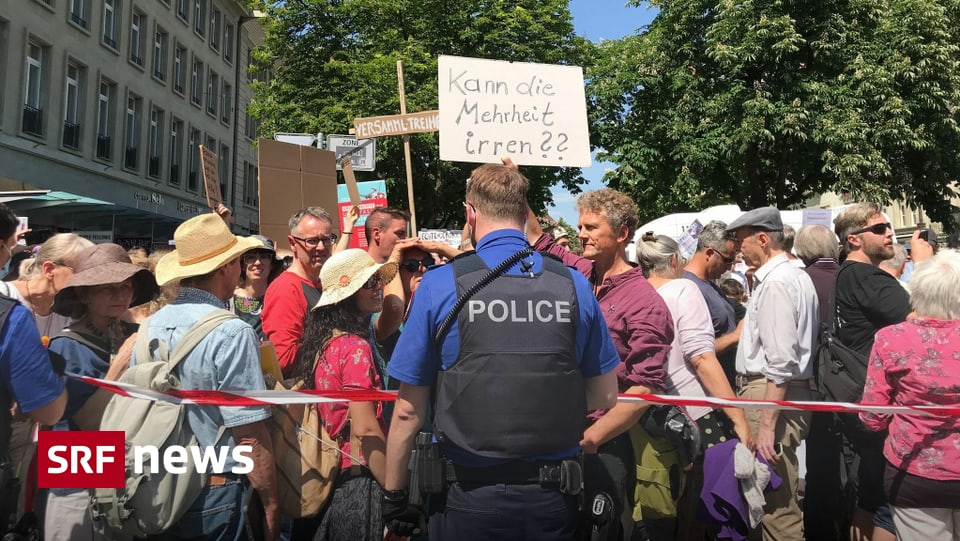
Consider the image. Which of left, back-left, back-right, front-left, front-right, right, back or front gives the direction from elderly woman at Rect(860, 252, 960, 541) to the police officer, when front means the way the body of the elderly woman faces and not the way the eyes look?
back-left

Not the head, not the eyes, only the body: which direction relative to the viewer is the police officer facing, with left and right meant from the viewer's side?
facing away from the viewer

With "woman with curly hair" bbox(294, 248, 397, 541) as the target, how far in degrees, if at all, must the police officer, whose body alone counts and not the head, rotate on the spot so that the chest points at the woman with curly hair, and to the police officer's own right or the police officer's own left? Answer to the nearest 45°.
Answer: approximately 45° to the police officer's own left

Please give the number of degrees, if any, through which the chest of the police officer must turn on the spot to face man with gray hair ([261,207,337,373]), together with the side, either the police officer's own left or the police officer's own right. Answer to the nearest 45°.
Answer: approximately 45° to the police officer's own left

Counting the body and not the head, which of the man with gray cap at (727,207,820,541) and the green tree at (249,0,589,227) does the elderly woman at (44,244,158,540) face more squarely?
the man with gray cap

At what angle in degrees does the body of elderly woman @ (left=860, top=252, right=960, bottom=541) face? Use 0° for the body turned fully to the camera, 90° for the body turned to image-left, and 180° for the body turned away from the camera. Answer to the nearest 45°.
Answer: approximately 180°

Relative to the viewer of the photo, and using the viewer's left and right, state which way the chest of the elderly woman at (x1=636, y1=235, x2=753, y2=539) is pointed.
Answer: facing away from the viewer and to the right of the viewer

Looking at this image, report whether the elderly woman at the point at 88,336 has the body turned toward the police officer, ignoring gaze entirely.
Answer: yes

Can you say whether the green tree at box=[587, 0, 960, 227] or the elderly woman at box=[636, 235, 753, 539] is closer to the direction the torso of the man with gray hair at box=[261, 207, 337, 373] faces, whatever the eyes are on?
the elderly woman

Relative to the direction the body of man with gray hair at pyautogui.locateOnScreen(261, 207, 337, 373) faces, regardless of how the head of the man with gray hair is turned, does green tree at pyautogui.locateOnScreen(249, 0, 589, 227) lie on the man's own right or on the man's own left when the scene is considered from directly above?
on the man's own left

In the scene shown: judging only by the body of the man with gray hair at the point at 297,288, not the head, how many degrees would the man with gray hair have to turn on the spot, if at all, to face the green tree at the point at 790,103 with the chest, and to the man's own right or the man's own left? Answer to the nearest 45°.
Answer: approximately 90° to the man's own left

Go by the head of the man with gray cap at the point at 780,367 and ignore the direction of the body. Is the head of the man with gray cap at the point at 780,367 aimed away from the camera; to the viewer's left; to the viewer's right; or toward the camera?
to the viewer's left

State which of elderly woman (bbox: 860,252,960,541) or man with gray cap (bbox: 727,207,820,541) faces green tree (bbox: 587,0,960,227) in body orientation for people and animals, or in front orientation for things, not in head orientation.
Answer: the elderly woman
